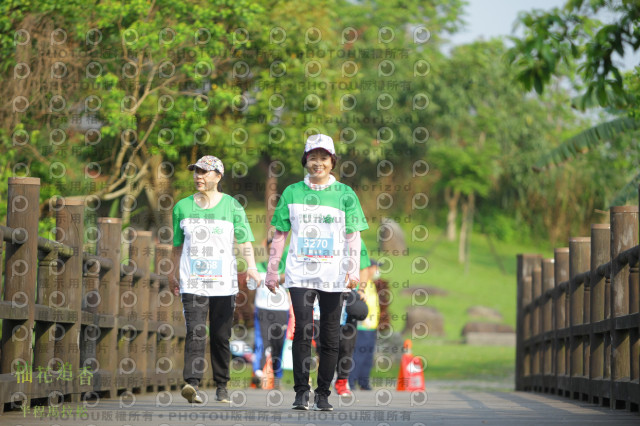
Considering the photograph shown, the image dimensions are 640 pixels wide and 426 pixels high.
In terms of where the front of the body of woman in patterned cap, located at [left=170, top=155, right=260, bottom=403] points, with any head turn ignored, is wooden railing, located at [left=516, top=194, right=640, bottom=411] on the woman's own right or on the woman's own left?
on the woman's own left

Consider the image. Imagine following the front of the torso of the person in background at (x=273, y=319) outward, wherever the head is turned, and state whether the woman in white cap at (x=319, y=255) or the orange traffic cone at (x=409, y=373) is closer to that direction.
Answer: the woman in white cap

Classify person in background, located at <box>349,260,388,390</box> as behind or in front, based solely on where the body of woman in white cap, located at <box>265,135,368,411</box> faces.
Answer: behind

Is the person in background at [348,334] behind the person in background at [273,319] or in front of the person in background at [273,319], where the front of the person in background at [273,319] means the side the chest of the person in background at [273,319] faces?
in front

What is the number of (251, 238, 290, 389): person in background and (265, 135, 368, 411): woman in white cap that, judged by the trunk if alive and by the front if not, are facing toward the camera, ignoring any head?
2

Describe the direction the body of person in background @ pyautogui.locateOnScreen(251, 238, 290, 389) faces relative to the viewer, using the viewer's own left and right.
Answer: facing the viewer

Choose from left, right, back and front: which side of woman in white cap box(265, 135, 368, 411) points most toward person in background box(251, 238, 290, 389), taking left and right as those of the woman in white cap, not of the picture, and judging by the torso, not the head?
back

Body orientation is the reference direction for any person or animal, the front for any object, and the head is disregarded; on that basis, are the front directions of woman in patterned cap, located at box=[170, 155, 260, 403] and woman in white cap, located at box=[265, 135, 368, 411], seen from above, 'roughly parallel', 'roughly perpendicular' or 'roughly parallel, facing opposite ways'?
roughly parallel

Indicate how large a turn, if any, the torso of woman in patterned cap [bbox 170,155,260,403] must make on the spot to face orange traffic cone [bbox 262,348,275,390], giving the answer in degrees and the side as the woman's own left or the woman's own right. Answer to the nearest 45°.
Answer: approximately 180°

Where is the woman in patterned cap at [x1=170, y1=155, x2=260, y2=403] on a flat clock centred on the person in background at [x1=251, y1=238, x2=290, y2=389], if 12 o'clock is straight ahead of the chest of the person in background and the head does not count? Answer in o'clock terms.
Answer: The woman in patterned cap is roughly at 12 o'clock from the person in background.

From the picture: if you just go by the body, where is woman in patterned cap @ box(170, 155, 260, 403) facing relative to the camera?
toward the camera

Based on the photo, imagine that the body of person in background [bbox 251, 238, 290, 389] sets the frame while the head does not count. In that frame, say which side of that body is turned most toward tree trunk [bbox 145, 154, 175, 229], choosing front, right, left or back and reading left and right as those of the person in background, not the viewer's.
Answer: back
